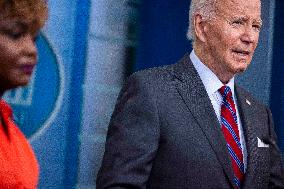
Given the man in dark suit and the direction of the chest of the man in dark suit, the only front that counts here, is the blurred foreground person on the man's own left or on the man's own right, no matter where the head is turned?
on the man's own right
